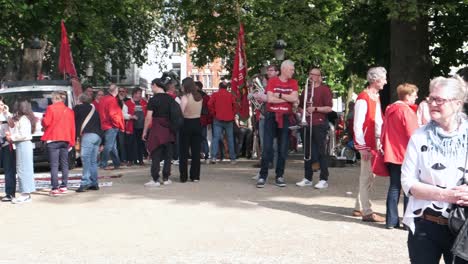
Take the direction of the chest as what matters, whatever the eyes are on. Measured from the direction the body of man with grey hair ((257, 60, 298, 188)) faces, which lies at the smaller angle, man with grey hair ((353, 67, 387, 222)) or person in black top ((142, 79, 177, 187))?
the man with grey hair

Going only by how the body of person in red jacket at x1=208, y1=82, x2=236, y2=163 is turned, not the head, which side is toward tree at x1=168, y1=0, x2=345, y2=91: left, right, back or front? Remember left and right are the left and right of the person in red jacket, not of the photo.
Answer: front

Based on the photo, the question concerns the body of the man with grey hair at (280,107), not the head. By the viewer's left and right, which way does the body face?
facing the viewer

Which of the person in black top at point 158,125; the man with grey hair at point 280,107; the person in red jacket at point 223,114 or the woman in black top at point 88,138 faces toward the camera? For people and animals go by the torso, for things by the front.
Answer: the man with grey hair

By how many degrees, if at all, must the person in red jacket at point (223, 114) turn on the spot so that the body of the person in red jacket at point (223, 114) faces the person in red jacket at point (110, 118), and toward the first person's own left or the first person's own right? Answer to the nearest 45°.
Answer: approximately 90° to the first person's own left

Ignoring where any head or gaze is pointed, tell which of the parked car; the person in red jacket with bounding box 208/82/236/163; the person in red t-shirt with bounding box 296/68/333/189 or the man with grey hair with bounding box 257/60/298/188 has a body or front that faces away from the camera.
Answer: the person in red jacket with bounding box 208/82/236/163

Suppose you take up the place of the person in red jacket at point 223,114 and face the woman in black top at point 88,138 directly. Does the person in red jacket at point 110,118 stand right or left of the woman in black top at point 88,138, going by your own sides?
right

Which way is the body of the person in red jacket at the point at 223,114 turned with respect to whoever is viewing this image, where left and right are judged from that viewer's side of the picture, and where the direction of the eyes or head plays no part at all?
facing away from the viewer

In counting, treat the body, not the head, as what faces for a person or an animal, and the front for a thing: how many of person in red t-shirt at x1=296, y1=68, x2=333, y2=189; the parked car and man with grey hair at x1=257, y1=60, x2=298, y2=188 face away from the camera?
0

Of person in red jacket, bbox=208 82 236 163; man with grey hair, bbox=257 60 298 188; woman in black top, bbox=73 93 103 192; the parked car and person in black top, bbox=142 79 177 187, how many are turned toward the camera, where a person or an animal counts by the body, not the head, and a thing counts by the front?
2

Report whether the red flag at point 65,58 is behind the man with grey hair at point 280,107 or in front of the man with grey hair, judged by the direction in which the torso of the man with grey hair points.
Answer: behind

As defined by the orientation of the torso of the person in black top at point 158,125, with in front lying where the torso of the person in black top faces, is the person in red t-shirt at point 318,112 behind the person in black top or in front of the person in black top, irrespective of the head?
behind

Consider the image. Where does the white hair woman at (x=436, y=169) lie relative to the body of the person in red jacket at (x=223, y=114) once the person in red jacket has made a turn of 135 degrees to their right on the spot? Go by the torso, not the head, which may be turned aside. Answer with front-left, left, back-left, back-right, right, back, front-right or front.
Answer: front-right

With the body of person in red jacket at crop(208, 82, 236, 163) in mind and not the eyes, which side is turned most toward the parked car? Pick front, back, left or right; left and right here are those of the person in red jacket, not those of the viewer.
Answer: left
